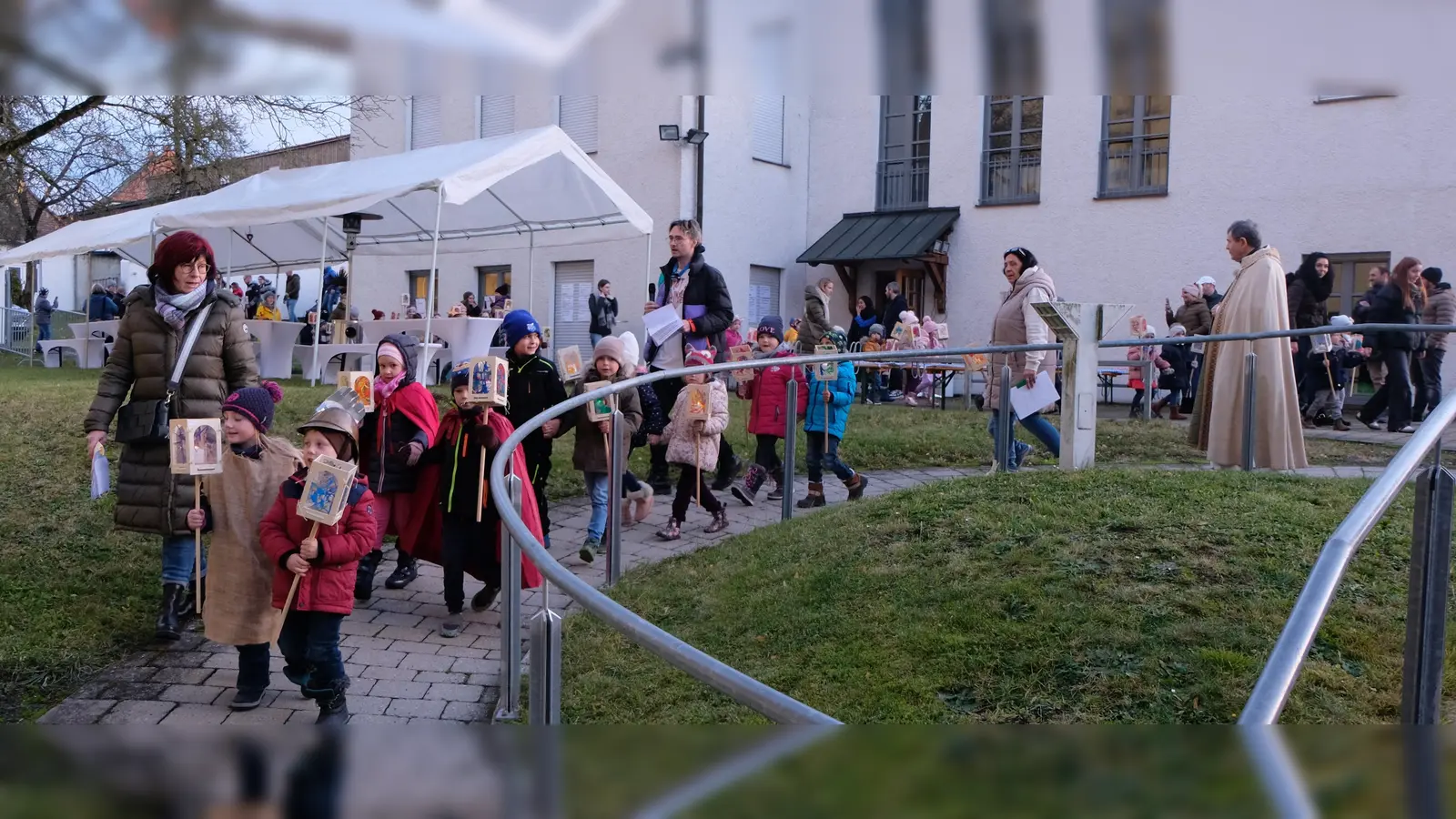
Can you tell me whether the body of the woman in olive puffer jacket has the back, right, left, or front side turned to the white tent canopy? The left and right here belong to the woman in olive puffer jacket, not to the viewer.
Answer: back

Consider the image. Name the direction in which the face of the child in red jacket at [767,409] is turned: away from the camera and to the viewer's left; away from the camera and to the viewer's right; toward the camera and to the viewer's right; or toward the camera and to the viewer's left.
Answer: toward the camera and to the viewer's left

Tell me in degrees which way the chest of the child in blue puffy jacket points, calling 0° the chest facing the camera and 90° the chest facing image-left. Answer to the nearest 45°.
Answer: approximately 45°

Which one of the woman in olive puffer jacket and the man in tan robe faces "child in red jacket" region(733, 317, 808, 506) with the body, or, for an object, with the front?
the man in tan robe

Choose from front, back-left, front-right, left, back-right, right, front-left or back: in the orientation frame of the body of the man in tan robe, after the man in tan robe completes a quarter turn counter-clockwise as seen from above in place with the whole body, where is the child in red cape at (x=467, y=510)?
front-right

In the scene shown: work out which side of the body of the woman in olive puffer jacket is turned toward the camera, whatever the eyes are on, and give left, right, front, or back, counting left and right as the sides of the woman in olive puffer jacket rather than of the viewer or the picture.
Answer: front

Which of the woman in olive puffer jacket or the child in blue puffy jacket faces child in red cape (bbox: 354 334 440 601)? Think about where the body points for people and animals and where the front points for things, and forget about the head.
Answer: the child in blue puffy jacket

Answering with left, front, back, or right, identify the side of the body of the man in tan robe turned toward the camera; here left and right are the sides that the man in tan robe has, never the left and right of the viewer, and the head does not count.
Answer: left

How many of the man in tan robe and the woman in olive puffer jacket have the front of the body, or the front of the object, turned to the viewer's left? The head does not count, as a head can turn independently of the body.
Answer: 1

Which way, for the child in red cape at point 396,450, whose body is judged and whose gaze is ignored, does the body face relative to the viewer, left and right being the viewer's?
facing the viewer and to the left of the viewer

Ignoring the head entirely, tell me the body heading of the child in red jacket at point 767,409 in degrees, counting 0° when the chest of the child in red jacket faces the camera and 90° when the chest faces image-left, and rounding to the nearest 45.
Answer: approximately 45°

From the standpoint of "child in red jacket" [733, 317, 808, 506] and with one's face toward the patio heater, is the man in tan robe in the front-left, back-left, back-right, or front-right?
back-right

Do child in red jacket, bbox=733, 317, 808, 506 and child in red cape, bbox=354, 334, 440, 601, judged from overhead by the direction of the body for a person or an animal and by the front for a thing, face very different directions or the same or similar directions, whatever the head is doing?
same or similar directions

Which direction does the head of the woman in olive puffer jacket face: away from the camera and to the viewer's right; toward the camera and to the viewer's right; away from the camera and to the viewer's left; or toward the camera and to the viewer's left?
toward the camera and to the viewer's right

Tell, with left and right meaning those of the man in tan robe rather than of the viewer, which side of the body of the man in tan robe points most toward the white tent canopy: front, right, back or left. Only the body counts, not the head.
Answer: front

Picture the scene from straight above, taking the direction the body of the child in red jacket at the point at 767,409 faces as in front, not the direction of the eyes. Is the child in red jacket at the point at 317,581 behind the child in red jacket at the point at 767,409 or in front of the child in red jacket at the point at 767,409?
in front
